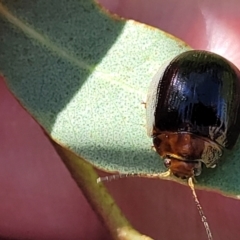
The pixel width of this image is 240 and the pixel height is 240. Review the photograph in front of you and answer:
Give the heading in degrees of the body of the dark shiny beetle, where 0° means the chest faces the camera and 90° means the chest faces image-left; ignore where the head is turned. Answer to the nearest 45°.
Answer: approximately 0°
